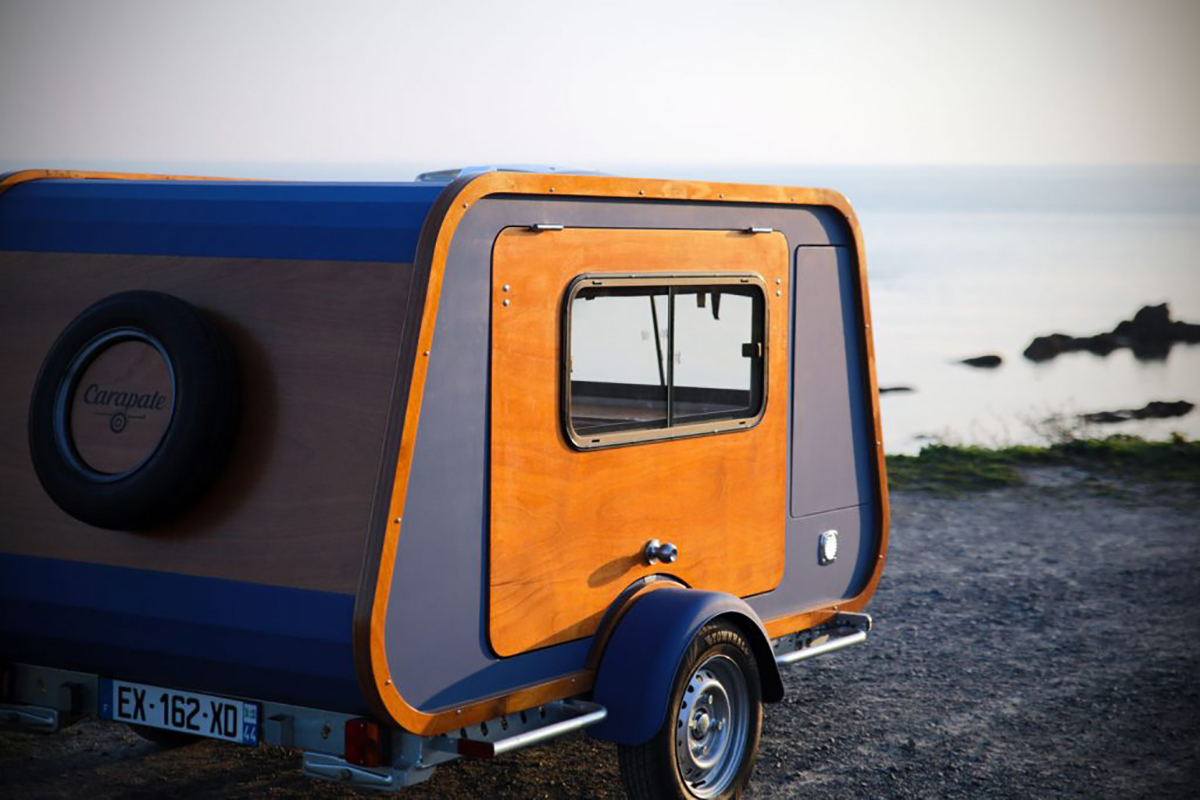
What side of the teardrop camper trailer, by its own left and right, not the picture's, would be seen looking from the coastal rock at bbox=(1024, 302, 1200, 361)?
front

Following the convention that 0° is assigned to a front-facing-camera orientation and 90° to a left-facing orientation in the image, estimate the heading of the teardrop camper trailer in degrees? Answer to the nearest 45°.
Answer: approximately 225°

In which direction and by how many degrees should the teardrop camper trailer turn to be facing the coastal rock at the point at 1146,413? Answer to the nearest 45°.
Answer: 0° — it already faces it
